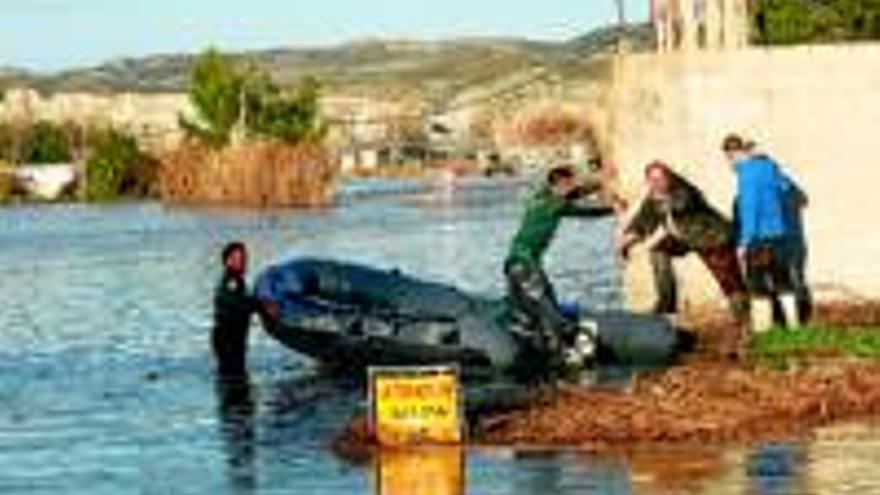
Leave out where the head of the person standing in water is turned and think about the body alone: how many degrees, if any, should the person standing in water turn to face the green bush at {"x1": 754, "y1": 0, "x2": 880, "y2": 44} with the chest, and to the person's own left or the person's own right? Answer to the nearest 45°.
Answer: approximately 90° to the person's own left

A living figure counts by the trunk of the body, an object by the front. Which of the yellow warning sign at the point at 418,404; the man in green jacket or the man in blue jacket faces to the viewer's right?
the man in green jacket

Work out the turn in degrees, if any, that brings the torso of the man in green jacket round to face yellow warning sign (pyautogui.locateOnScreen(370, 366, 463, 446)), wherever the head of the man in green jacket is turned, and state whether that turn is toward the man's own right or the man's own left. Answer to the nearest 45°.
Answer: approximately 90° to the man's own right

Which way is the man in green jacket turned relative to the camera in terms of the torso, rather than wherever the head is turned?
to the viewer's right

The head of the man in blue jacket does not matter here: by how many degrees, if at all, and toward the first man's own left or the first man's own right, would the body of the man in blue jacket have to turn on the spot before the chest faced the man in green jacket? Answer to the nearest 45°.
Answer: approximately 45° to the first man's own left

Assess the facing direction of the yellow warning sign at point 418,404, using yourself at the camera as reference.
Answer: facing the viewer

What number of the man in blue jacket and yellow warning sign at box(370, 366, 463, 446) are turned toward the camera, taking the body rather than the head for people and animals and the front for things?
1

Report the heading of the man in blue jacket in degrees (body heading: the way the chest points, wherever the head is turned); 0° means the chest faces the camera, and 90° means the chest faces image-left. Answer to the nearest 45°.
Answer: approximately 135°

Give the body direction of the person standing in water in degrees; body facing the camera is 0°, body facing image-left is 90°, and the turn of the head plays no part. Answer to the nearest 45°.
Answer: approximately 315°

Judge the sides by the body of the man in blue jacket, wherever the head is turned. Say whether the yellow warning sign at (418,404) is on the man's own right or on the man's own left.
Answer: on the man's own left
